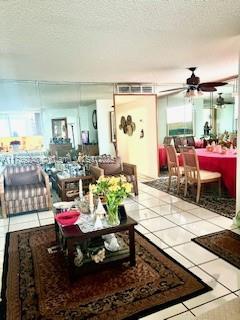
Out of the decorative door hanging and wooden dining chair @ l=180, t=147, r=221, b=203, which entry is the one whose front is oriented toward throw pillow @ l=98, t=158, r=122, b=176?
the decorative door hanging

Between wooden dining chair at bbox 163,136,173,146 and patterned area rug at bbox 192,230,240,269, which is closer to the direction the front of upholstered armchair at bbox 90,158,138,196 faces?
the patterned area rug

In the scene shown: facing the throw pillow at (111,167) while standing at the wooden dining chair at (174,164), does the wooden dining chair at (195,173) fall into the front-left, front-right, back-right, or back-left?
back-left

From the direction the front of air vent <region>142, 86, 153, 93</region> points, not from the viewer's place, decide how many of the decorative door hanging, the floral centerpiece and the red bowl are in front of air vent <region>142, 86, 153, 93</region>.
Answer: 2

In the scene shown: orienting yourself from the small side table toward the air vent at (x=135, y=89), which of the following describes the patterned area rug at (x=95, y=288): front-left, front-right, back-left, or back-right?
back-right
